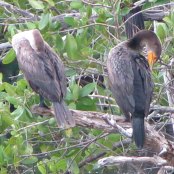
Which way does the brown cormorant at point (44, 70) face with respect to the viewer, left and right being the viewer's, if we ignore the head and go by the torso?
facing away from the viewer and to the left of the viewer

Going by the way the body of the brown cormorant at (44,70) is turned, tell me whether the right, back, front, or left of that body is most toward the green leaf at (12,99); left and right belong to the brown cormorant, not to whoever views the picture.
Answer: left
